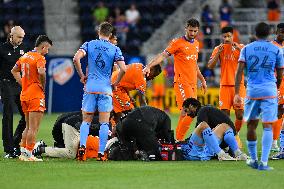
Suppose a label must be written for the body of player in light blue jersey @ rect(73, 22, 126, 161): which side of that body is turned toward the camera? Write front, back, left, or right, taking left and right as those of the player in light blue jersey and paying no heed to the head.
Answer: back

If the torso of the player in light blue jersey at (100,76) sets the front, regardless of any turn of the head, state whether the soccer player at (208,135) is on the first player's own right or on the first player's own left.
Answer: on the first player's own right

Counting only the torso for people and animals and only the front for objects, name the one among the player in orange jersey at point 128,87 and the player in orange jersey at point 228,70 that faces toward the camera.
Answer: the player in orange jersey at point 228,70

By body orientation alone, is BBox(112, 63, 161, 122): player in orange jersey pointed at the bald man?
no

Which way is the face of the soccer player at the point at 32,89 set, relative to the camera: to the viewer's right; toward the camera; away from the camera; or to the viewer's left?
to the viewer's right

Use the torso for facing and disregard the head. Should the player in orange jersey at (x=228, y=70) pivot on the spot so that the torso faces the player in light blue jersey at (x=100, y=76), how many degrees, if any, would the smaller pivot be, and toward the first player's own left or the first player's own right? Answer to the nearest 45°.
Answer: approximately 45° to the first player's own right

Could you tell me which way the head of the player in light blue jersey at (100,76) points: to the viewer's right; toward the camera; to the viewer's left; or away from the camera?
away from the camera

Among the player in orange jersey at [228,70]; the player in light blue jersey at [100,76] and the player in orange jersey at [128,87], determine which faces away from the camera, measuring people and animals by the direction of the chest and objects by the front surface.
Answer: the player in light blue jersey

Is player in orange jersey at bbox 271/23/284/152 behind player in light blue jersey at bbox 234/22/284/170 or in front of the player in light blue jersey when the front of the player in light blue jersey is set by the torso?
in front
